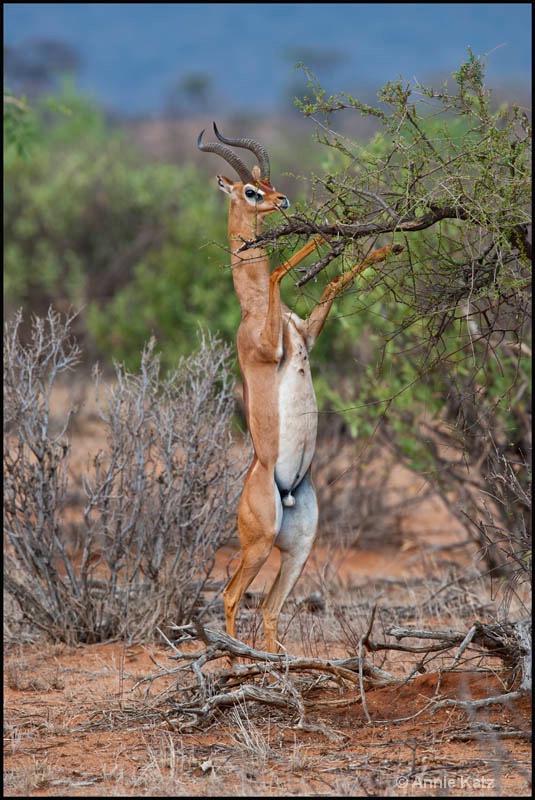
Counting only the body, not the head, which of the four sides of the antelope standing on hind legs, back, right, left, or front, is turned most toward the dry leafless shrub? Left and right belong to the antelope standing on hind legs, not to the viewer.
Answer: back

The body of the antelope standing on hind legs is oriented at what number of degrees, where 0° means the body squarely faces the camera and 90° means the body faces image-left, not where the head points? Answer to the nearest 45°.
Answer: approximately 315°
